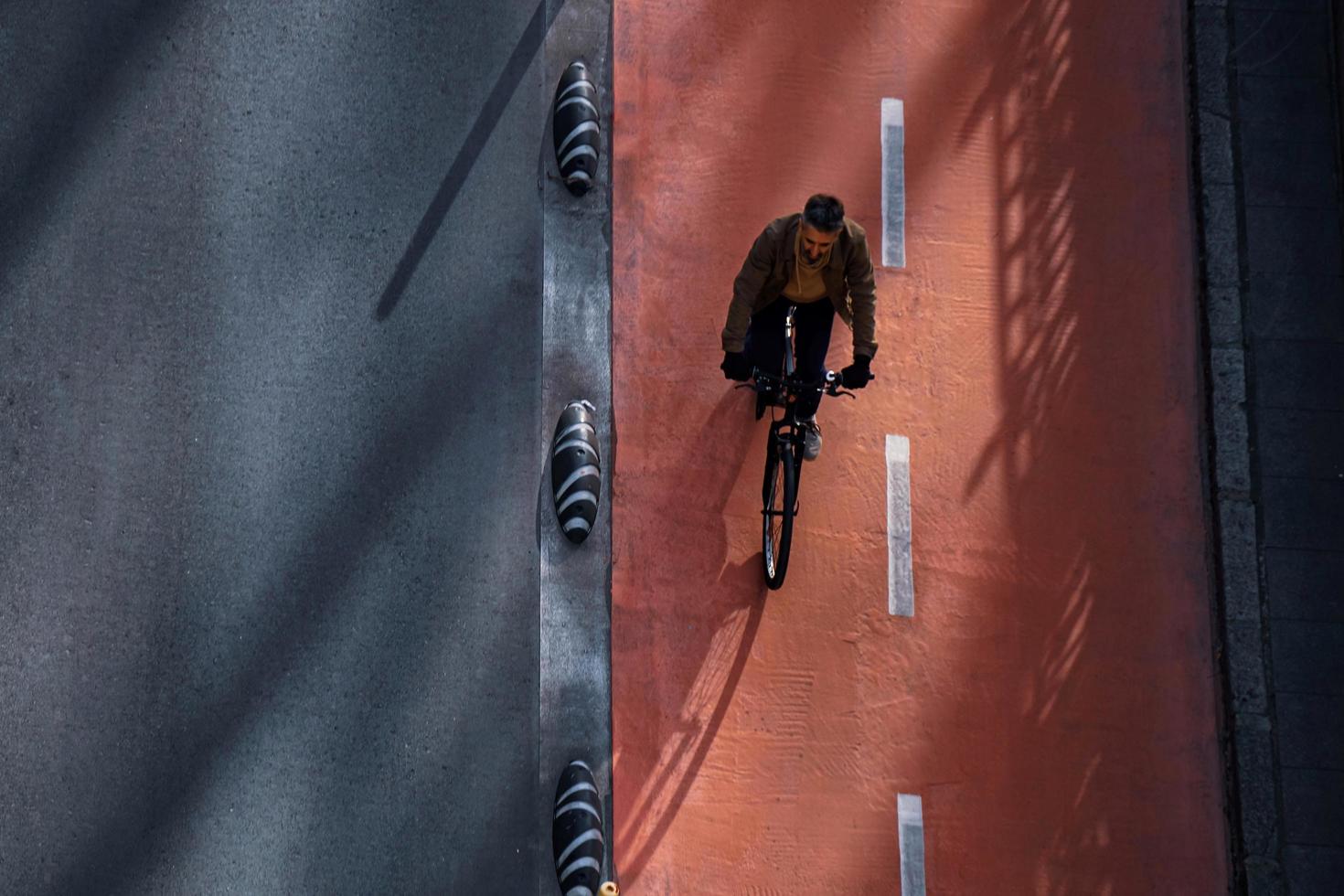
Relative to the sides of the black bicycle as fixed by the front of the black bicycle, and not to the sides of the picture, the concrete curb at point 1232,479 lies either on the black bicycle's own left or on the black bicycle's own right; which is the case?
on the black bicycle's own left

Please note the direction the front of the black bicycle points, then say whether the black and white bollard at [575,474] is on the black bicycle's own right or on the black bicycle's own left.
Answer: on the black bicycle's own right

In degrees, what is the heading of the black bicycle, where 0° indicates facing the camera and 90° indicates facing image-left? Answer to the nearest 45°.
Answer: approximately 0°

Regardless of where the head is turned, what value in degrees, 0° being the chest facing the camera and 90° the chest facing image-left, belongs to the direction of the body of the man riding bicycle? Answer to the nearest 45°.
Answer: approximately 0°
